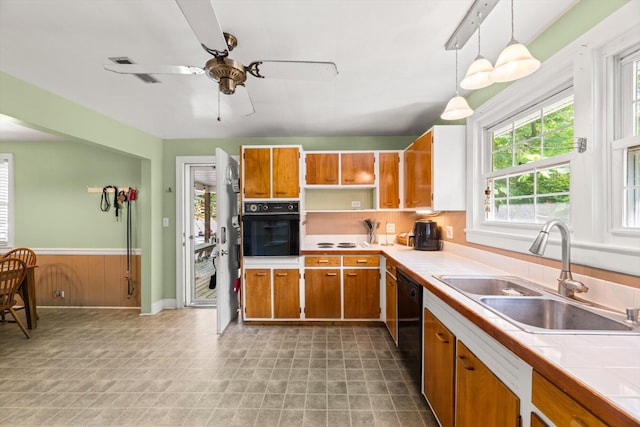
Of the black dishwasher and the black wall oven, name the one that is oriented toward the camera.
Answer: the black wall oven

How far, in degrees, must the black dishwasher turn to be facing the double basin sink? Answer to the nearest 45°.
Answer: approximately 135° to its left

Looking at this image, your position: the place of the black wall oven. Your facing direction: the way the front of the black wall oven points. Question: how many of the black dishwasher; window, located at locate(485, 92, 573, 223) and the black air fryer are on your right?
0

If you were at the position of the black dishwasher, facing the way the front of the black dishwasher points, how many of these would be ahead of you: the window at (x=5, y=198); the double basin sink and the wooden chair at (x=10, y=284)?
2

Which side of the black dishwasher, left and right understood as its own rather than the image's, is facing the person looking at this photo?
left

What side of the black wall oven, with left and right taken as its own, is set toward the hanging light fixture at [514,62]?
front

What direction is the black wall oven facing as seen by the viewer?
toward the camera

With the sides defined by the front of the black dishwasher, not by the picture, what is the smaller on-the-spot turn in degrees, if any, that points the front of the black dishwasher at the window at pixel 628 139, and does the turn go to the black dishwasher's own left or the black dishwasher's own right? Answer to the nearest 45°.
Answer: approximately 135° to the black dishwasher's own left

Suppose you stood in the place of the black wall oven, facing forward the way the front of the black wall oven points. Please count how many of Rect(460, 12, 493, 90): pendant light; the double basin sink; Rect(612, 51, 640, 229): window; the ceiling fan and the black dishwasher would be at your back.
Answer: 0

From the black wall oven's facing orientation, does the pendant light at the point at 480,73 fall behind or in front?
in front

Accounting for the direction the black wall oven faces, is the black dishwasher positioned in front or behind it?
in front

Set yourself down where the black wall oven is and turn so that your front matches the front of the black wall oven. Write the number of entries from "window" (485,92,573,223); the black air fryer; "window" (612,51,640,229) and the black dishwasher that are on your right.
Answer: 0

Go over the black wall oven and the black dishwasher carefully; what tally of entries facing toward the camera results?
1

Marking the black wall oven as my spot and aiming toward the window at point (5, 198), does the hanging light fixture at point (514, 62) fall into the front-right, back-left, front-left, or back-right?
back-left

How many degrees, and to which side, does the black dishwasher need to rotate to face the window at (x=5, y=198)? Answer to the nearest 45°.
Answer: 0° — it already faces it

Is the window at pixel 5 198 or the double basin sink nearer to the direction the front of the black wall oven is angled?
the double basin sink
